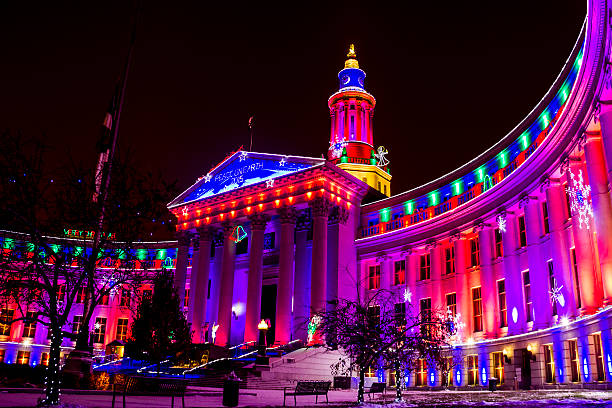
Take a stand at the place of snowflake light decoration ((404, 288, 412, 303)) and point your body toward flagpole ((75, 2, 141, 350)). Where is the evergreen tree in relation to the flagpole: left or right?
right

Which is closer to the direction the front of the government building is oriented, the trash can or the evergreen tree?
the trash can

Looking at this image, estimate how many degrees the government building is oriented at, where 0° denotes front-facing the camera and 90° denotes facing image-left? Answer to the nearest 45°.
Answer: approximately 45°

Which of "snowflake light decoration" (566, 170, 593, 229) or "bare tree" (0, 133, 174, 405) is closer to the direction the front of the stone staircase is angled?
the bare tree

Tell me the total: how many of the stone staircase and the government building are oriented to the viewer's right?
0

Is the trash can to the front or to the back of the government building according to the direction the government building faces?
to the front

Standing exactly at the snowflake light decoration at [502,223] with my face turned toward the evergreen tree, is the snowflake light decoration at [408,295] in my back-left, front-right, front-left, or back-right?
front-right

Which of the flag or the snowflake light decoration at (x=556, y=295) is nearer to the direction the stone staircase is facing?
the flag

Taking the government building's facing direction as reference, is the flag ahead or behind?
ahead

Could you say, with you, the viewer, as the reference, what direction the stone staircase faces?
facing the viewer and to the left of the viewer

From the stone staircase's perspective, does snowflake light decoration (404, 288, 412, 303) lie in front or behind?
behind

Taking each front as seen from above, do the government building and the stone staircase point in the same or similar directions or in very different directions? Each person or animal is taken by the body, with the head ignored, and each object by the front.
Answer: same or similar directions

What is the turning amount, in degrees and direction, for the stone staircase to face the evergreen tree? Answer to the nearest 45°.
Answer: approximately 45° to its right

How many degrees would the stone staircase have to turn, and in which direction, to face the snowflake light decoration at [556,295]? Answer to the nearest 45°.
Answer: approximately 90° to its left

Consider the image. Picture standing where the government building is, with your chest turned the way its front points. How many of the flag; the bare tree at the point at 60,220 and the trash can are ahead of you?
3
